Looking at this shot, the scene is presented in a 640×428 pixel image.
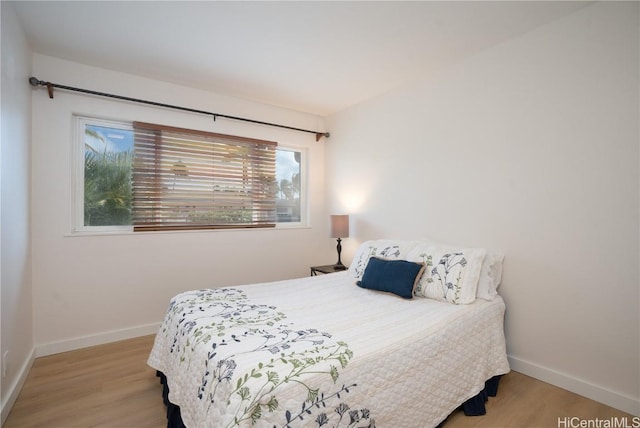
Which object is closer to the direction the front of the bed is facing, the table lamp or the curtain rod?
the curtain rod

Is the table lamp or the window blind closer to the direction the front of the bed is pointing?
the window blind

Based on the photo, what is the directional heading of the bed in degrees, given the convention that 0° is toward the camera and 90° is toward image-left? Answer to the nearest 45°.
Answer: approximately 45°

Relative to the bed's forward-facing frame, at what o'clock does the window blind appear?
The window blind is roughly at 3 o'clock from the bed.

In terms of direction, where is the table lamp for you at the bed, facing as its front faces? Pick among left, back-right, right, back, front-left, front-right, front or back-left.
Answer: back-right
